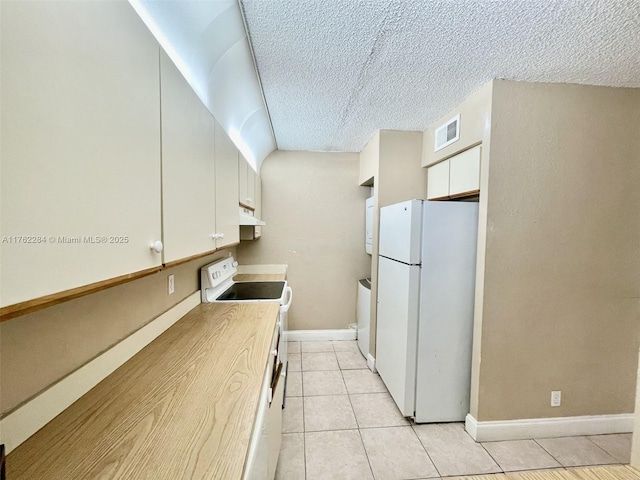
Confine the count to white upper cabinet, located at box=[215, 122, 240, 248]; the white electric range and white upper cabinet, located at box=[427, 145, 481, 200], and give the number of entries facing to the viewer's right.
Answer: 2

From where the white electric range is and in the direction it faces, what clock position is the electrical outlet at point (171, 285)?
The electrical outlet is roughly at 4 o'clock from the white electric range.

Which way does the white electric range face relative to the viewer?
to the viewer's right

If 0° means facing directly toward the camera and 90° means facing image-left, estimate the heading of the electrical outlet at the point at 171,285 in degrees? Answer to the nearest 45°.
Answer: approximately 315°

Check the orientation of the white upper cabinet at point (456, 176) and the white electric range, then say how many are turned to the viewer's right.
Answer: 1

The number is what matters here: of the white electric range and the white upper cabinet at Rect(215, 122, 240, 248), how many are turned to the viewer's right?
2

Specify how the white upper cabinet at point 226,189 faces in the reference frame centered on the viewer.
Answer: facing to the right of the viewer

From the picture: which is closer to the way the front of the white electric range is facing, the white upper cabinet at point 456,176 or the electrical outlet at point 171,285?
the white upper cabinet

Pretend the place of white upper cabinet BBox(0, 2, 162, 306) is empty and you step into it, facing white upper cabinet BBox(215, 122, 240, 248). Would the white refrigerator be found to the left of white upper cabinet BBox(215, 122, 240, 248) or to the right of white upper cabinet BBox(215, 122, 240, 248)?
right
